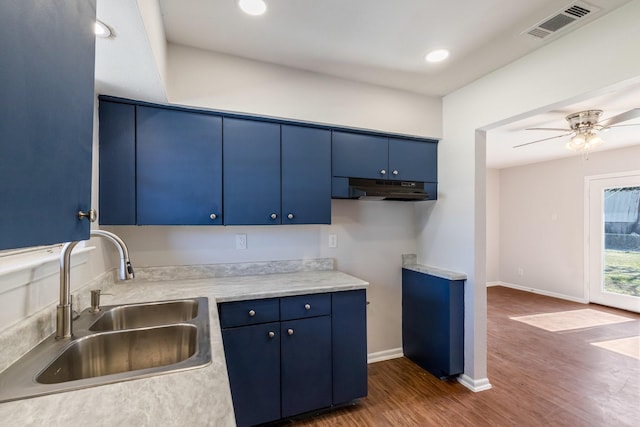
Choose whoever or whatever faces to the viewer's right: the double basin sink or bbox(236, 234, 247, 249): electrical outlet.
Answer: the double basin sink

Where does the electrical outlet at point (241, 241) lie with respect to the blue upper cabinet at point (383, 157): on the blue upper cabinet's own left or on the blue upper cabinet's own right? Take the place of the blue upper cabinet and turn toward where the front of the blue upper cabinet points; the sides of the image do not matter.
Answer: on the blue upper cabinet's own right

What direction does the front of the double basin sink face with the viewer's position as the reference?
facing to the right of the viewer

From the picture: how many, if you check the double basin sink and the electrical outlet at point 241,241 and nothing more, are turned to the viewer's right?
1

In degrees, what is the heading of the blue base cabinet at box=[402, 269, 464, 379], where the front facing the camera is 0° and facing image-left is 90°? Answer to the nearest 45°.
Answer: approximately 315°

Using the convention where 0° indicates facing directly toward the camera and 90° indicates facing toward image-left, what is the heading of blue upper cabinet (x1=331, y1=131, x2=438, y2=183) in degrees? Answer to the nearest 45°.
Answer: approximately 315°
